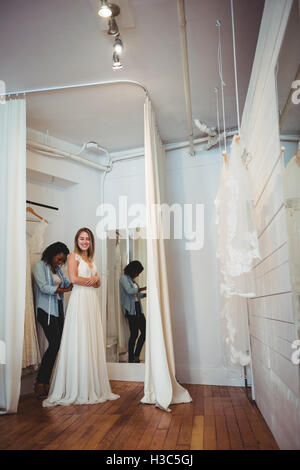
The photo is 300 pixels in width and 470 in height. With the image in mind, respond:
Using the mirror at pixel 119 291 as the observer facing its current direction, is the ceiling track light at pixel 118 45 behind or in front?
in front

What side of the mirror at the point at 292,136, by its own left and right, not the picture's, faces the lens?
left

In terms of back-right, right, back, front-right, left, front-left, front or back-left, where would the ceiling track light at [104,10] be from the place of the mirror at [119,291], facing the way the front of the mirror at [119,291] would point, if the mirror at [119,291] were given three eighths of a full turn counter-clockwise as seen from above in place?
back-right

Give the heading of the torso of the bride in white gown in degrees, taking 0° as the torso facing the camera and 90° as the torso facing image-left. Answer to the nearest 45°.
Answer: approximately 315°

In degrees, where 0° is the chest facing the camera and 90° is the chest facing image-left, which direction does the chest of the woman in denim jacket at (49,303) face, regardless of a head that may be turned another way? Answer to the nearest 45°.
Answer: approximately 315°

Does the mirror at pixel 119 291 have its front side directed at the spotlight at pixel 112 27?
yes

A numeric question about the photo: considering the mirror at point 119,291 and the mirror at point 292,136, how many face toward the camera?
1

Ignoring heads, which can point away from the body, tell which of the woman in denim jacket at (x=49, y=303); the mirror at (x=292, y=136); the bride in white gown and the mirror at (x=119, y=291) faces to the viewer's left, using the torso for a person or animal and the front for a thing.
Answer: the mirror at (x=292, y=136)

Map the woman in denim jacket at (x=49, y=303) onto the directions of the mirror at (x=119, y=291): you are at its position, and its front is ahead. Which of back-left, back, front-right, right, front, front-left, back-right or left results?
front-right
